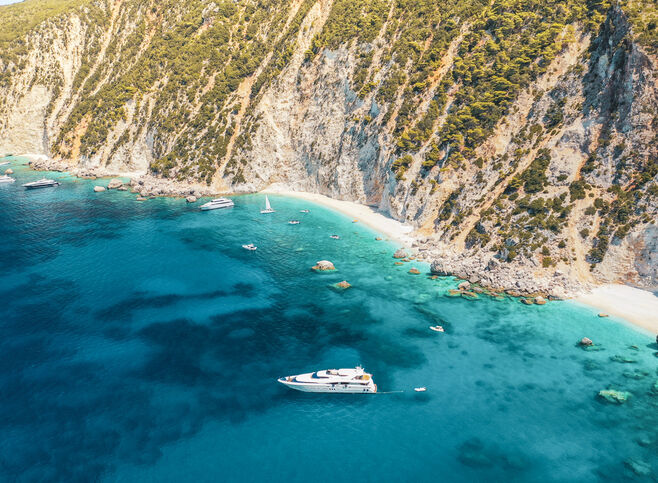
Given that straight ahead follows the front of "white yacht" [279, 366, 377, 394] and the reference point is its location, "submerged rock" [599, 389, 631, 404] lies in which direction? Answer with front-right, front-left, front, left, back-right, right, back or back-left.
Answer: back

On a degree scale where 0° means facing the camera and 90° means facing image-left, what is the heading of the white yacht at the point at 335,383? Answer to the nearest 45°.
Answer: approximately 90°
